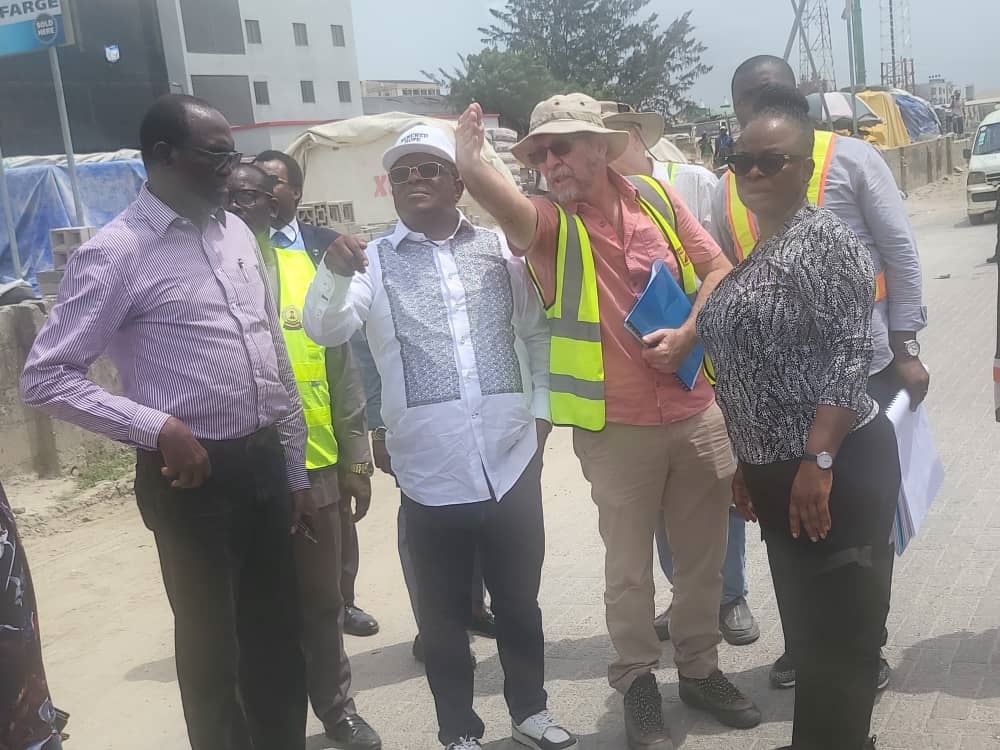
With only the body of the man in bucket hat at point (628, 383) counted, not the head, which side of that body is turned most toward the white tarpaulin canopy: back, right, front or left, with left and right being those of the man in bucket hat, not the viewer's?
back

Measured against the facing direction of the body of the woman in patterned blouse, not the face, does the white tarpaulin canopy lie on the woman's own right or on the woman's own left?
on the woman's own right

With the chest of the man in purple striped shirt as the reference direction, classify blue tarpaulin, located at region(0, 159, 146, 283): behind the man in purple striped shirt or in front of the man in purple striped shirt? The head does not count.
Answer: behind

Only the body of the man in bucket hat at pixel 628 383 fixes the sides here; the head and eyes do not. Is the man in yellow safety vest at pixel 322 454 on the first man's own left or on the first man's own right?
on the first man's own right

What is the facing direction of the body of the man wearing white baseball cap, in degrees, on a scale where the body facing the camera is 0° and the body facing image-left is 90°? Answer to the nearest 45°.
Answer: approximately 0°

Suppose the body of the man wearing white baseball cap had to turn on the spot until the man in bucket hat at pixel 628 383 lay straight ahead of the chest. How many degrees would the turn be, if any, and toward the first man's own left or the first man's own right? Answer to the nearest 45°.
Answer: approximately 90° to the first man's own left

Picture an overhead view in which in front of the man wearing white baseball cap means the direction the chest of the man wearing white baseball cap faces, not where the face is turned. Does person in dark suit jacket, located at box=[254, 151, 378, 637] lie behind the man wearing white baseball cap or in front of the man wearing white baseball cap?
behind

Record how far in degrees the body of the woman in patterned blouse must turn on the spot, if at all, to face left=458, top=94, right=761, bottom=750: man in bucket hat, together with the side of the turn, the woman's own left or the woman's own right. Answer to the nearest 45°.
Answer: approximately 90° to the woman's own right

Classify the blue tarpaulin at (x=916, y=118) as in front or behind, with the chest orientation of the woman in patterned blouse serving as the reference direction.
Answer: behind

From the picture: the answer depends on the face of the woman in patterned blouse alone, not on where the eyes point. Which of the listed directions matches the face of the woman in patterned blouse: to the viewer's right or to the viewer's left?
to the viewer's left

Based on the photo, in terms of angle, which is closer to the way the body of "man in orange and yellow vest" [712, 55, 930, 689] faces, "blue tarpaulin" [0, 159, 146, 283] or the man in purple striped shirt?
the man in purple striped shirt

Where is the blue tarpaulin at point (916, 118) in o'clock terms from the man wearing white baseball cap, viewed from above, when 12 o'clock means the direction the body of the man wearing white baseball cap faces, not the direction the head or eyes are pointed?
The blue tarpaulin is roughly at 7 o'clock from the man wearing white baseball cap.

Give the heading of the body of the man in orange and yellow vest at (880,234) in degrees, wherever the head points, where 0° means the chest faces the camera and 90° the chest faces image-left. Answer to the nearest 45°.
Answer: approximately 45°
